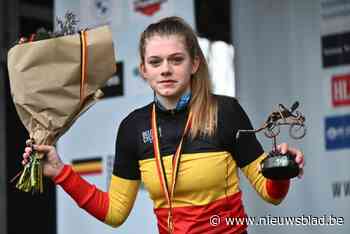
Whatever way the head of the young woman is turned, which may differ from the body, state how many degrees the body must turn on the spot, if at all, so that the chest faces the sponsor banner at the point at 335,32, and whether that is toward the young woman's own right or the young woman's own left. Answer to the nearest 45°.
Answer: approximately 135° to the young woman's own left

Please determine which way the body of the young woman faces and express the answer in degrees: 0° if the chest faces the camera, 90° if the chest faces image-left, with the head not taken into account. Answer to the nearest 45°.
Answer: approximately 0°
